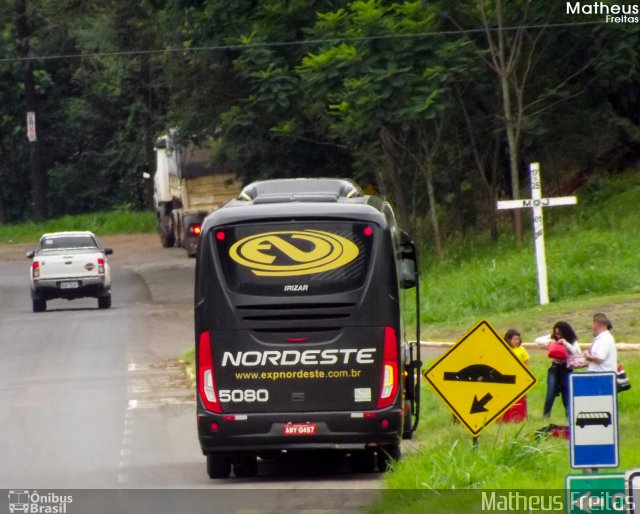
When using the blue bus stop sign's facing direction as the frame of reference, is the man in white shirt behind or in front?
behind

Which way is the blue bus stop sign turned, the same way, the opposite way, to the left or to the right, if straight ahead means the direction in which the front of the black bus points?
the opposite way

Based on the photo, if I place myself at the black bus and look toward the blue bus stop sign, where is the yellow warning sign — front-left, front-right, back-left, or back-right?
front-left

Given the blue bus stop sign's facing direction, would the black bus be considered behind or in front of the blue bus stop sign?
behind

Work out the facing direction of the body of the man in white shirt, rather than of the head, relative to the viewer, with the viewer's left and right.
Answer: facing to the left of the viewer

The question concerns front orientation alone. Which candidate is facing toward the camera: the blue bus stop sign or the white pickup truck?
the blue bus stop sign

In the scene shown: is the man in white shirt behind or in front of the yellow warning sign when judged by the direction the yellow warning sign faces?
behind

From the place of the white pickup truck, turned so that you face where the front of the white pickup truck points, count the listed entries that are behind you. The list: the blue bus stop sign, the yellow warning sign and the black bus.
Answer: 3

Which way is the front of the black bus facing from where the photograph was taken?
facing away from the viewer

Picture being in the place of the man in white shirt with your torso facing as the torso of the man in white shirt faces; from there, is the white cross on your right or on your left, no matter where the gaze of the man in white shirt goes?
on your right

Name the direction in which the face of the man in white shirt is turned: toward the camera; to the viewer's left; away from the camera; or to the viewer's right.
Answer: to the viewer's left

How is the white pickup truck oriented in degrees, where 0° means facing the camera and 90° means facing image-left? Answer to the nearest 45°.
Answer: approximately 180°

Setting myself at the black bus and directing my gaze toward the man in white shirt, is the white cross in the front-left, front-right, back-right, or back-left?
front-left

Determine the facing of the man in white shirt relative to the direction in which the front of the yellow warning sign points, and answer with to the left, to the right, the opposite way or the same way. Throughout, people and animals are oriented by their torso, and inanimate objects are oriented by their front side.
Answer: to the right

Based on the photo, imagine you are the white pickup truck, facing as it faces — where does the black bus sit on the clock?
The black bus is roughly at 6 o'clock from the white pickup truck.

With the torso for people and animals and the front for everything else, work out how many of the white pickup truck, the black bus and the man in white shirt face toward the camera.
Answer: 0

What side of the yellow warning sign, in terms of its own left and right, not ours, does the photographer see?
front

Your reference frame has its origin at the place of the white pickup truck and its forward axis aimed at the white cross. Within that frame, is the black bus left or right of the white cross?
right

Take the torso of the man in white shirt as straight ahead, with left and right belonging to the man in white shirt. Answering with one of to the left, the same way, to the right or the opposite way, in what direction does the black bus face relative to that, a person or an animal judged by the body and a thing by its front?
to the right

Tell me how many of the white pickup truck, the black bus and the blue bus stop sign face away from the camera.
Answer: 2

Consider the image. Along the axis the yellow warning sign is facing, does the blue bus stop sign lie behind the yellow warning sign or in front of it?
in front
